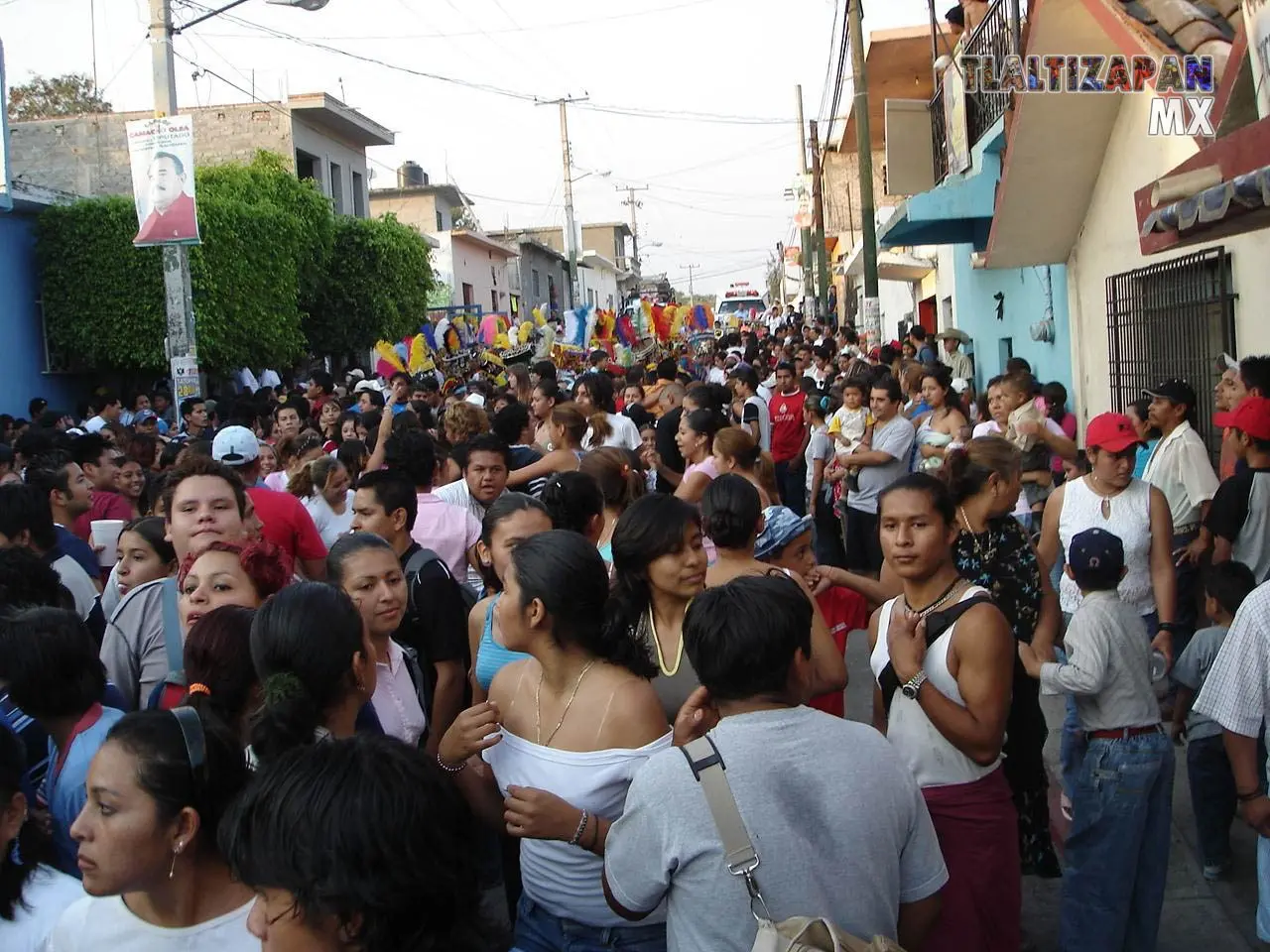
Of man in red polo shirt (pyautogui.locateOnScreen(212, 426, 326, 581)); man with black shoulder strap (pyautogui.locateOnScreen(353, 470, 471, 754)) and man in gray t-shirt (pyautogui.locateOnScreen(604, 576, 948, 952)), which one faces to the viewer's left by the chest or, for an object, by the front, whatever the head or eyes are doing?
the man with black shoulder strap

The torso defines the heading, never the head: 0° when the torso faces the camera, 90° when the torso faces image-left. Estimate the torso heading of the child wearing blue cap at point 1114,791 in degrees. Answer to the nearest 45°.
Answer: approximately 135°

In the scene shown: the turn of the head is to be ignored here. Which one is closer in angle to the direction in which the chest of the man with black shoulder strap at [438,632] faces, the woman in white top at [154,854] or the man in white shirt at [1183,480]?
the woman in white top

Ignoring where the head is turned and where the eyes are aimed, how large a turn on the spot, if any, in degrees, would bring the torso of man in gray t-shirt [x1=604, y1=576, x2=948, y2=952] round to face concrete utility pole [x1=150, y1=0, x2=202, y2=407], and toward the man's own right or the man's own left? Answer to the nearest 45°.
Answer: approximately 45° to the man's own left

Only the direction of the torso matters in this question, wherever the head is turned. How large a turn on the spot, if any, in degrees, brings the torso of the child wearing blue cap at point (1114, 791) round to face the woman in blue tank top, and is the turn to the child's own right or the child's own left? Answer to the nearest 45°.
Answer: approximately 45° to the child's own left

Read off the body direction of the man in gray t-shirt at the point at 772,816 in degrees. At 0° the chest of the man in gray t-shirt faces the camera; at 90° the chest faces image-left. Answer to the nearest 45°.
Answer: approximately 180°

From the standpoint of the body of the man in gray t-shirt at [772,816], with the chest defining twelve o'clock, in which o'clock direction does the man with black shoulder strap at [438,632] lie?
The man with black shoulder strap is roughly at 11 o'clock from the man in gray t-shirt.

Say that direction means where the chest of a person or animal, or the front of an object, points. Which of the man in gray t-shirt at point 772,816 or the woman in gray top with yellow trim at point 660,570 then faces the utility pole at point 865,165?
the man in gray t-shirt

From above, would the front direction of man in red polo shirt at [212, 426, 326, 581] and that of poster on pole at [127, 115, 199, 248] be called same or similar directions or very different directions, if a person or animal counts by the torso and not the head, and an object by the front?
very different directions

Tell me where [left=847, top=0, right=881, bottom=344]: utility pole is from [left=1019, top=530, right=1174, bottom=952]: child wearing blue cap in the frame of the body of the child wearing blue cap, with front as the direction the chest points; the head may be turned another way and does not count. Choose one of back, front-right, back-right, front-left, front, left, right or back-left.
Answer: front-right

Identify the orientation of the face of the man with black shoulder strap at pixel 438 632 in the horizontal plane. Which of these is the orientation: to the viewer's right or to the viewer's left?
to the viewer's left

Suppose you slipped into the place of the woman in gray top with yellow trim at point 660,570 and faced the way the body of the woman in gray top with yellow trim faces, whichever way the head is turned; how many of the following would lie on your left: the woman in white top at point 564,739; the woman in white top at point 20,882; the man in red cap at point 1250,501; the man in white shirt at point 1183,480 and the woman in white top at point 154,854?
2

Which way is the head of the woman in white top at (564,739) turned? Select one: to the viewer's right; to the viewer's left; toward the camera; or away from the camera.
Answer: to the viewer's left

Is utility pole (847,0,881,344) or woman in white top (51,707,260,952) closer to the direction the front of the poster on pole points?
the woman in white top

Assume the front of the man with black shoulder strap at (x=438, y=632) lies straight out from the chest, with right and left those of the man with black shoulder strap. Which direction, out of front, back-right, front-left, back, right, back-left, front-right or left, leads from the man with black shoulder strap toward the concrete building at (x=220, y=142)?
right

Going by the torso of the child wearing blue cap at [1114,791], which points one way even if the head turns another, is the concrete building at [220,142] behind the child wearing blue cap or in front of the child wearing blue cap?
in front

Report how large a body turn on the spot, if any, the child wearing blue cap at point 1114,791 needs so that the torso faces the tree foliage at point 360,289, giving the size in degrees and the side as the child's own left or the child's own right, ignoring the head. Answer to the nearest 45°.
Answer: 0° — they already face it
